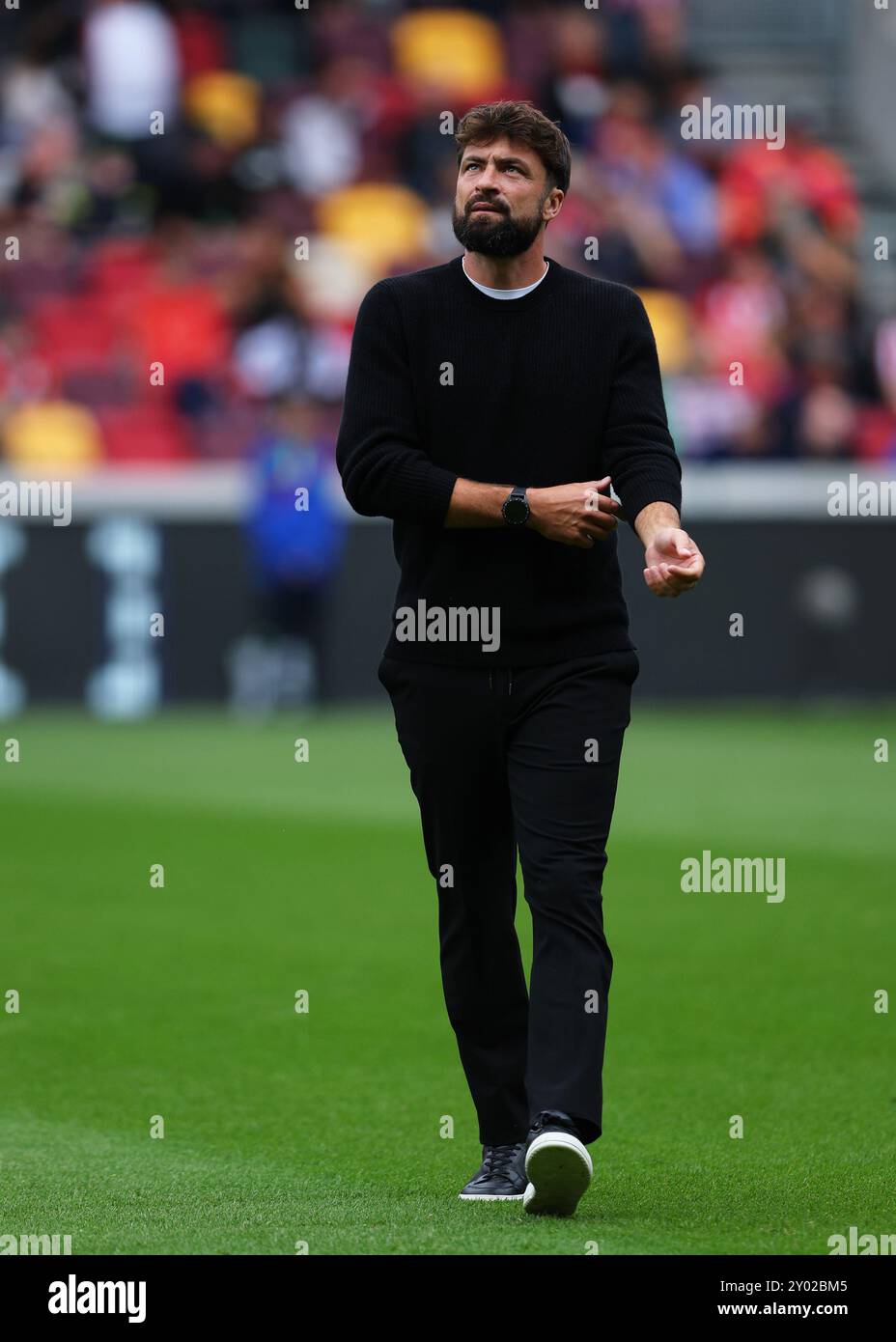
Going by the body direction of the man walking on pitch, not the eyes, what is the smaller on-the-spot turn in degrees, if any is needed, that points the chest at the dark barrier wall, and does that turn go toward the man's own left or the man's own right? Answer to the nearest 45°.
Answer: approximately 180°

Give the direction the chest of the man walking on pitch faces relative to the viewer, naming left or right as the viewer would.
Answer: facing the viewer
